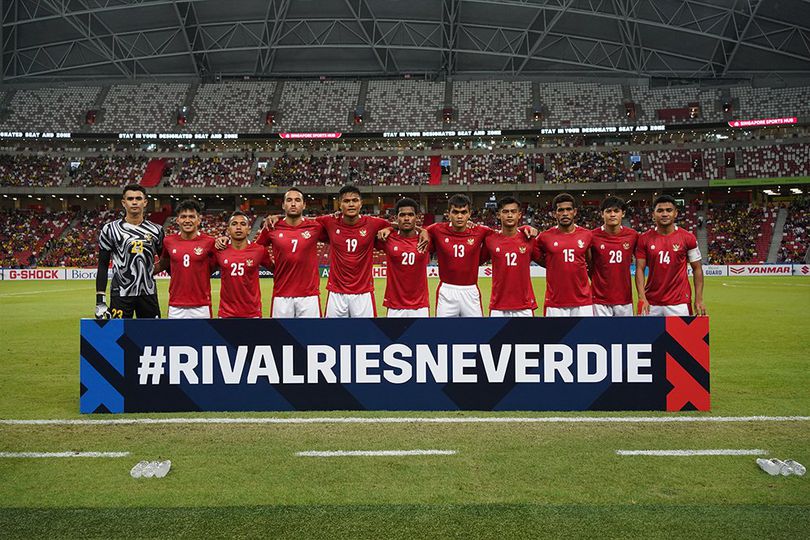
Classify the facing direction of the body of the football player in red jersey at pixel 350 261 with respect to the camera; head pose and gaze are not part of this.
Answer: toward the camera

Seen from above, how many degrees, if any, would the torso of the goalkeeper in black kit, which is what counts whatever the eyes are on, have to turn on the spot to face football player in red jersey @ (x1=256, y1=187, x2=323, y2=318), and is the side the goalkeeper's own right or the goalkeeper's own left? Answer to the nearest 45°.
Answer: approximately 90° to the goalkeeper's own left

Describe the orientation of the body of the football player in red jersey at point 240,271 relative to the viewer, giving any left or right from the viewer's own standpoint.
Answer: facing the viewer

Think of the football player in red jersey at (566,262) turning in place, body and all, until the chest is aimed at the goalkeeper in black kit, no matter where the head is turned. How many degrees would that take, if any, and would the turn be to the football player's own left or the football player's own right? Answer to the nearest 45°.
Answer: approximately 90° to the football player's own right

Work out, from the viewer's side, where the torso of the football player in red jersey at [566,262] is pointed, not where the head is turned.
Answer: toward the camera

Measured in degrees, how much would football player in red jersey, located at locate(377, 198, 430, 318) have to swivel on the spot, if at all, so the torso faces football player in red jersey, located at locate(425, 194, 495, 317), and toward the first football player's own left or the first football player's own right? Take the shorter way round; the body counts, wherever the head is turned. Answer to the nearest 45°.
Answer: approximately 90° to the first football player's own left

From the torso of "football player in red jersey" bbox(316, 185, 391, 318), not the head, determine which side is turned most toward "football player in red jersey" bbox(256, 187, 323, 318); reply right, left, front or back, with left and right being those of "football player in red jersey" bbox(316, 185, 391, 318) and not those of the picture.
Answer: right

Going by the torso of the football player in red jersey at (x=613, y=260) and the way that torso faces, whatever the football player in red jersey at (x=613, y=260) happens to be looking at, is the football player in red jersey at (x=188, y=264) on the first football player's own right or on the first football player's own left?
on the first football player's own right

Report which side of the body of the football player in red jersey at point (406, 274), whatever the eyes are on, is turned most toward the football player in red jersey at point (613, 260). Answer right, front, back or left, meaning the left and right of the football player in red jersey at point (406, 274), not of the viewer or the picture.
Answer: left

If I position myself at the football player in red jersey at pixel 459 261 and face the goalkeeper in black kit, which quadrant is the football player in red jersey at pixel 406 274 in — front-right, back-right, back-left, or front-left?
front-right

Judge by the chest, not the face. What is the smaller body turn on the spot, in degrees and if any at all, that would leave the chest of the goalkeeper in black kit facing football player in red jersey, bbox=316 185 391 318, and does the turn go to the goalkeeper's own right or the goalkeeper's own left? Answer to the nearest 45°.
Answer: approximately 90° to the goalkeeper's own left

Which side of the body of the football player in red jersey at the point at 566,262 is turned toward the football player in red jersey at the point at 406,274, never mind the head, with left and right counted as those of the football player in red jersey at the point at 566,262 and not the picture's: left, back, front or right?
right

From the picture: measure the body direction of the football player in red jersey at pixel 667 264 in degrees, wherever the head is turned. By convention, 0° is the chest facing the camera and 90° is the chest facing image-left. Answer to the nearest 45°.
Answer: approximately 0°
